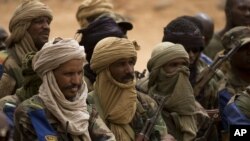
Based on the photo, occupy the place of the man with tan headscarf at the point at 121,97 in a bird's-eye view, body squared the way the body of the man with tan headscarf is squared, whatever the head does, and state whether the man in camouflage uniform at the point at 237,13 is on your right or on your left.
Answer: on your left

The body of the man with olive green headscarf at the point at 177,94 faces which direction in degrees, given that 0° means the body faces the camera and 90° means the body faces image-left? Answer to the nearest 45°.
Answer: approximately 315°

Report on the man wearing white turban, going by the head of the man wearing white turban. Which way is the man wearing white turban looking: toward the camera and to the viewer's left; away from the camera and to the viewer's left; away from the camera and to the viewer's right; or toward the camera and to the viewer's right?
toward the camera and to the viewer's right

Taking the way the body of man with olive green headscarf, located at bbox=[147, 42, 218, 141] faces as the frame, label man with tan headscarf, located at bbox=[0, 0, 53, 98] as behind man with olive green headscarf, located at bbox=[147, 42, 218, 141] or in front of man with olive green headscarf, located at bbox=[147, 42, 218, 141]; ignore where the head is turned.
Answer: behind

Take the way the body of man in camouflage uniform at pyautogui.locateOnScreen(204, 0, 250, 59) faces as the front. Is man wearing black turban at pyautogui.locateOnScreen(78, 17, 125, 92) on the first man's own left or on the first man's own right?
on the first man's own right

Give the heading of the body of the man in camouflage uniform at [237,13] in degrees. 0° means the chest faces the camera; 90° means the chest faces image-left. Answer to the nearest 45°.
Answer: approximately 315°

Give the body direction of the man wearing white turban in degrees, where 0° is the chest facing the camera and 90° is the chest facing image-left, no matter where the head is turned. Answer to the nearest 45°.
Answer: approximately 315°

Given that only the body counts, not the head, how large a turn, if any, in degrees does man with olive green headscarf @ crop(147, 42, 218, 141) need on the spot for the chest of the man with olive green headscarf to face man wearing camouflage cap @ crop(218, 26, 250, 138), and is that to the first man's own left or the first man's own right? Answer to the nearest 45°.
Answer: approximately 90° to the first man's own left

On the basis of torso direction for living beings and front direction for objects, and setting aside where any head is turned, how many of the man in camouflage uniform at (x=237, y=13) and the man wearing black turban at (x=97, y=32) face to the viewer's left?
0
